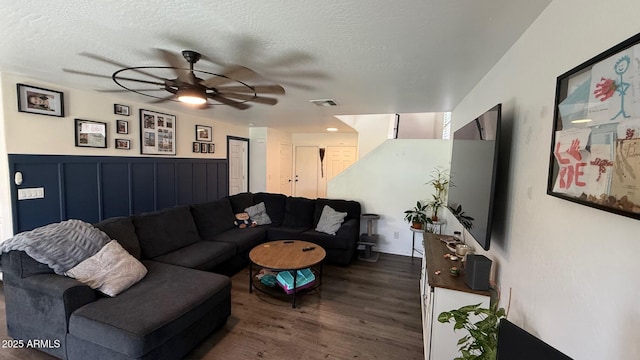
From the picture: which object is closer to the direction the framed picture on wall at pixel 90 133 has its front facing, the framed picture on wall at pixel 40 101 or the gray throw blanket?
the gray throw blanket

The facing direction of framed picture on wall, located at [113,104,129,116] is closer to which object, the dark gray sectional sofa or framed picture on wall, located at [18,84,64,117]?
the dark gray sectional sofa

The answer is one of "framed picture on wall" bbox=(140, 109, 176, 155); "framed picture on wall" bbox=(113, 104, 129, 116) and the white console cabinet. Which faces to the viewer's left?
the white console cabinet

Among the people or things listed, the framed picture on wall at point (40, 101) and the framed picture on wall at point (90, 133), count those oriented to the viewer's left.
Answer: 0

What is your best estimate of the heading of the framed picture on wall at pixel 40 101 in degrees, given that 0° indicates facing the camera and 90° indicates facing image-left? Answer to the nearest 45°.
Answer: approximately 315°

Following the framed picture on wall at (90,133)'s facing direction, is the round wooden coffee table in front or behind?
in front
